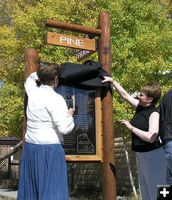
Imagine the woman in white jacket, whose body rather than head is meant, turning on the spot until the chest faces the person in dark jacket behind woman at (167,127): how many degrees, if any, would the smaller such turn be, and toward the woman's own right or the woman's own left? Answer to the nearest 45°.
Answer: approximately 45° to the woman's own right

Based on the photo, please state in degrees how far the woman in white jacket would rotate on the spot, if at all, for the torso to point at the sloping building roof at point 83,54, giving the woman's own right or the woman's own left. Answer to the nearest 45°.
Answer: approximately 45° to the woman's own left

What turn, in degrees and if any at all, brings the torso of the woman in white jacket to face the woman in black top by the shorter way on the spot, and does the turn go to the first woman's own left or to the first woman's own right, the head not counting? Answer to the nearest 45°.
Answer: approximately 45° to the first woman's own right

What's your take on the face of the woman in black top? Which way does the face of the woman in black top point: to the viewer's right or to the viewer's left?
to the viewer's left

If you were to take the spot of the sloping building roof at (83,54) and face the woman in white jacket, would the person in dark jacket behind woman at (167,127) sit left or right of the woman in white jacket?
left

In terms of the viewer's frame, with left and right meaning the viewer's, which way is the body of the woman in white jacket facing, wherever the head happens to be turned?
facing away from the viewer and to the right of the viewer
